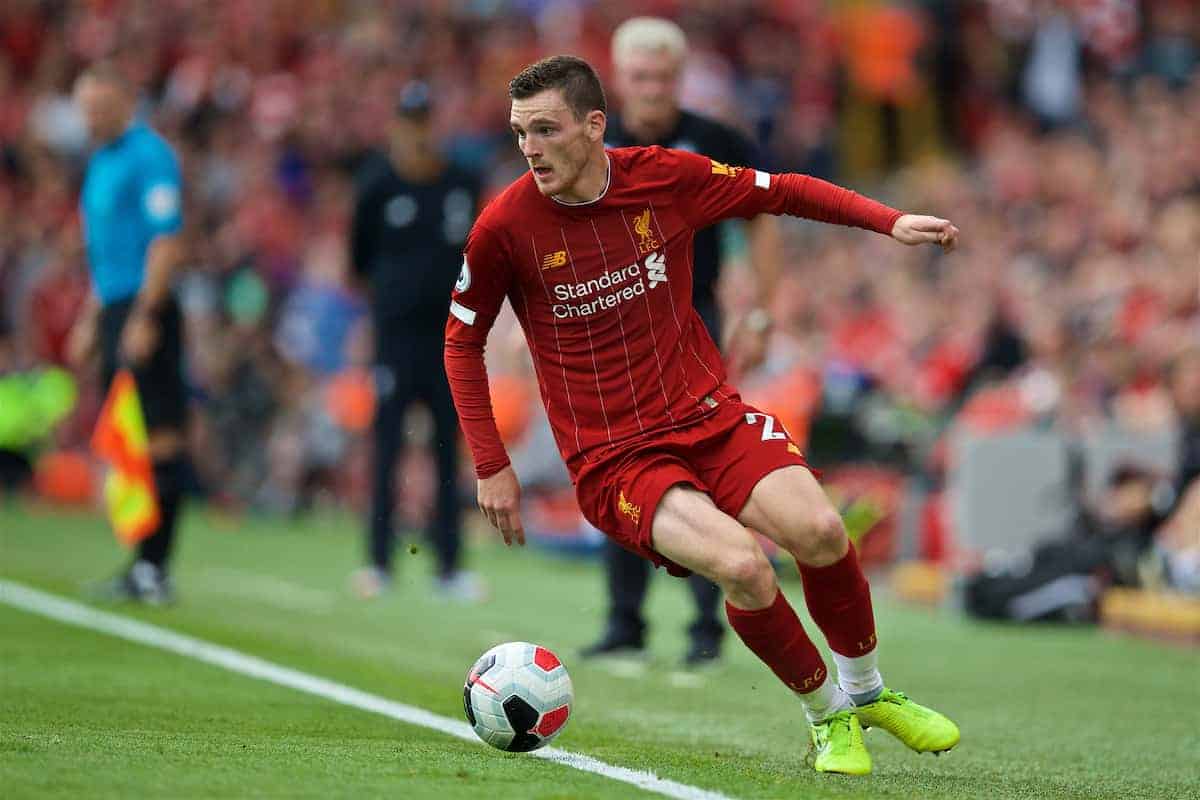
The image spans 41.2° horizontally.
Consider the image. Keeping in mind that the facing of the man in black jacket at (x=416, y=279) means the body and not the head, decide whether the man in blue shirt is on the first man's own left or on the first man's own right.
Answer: on the first man's own right

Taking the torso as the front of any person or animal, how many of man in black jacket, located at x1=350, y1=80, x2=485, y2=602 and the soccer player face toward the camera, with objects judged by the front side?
2

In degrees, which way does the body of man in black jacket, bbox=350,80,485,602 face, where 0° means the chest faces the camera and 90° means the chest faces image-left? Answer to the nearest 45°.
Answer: approximately 0°

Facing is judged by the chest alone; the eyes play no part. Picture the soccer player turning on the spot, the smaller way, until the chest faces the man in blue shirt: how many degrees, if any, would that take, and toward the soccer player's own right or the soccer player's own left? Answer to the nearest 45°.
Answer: approximately 135° to the soccer player's own right

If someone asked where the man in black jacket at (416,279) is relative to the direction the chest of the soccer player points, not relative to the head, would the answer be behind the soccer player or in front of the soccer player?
behind

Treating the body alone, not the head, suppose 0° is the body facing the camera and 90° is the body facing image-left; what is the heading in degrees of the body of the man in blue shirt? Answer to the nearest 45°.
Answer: approximately 45°

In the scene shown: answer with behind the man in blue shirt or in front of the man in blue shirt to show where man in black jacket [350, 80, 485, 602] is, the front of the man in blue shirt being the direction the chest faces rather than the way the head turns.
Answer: behind

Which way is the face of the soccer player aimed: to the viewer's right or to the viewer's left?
to the viewer's left
